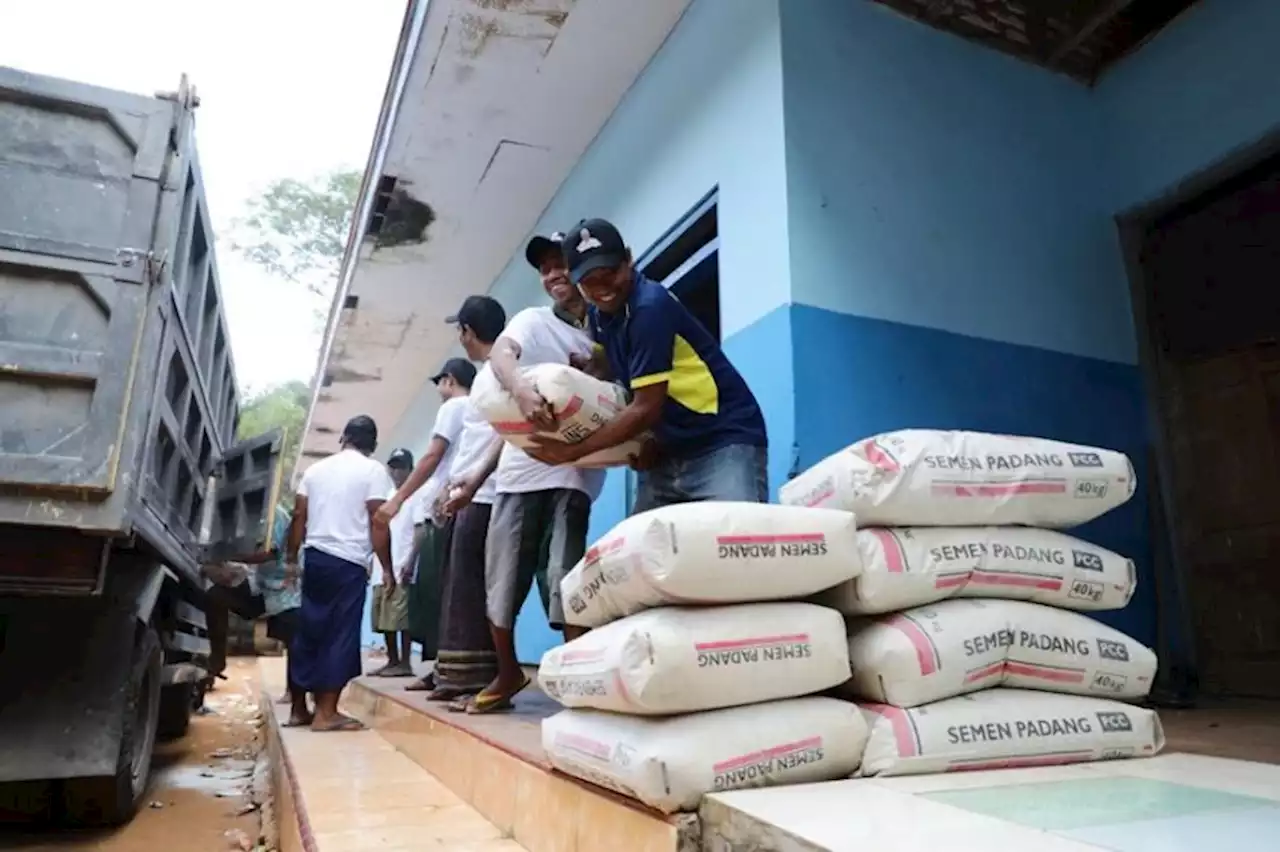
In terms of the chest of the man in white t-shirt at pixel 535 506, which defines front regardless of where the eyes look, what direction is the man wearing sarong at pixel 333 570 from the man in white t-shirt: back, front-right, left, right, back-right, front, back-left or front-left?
back

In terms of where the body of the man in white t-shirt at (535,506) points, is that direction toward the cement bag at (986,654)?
yes

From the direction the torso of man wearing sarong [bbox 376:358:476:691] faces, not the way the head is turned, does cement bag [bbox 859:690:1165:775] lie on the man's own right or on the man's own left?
on the man's own left

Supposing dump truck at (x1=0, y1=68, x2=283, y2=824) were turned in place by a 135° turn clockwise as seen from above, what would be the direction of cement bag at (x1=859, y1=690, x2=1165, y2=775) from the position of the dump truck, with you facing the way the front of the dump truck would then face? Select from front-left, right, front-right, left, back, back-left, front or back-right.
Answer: front

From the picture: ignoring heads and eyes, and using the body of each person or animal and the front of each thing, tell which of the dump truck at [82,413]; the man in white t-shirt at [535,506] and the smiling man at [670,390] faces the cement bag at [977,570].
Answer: the man in white t-shirt

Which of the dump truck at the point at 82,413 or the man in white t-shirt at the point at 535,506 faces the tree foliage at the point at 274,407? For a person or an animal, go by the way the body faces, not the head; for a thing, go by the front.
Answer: the dump truck

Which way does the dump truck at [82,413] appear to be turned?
away from the camera

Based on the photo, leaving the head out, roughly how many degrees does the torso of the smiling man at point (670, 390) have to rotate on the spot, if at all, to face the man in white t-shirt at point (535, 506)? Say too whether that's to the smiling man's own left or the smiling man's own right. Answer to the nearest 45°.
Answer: approximately 90° to the smiling man's own right

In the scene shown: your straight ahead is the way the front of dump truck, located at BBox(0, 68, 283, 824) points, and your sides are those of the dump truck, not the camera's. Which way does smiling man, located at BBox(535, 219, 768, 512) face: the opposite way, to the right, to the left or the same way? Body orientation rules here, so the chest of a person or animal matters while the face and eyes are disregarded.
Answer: to the left

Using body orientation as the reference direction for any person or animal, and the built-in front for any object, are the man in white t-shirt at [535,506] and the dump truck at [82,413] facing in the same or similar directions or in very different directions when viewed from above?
very different directions

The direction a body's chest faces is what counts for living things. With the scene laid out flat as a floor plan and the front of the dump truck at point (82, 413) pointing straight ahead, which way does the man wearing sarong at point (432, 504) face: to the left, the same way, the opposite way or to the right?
to the left

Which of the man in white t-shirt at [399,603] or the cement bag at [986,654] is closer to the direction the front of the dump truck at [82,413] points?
the man in white t-shirt
